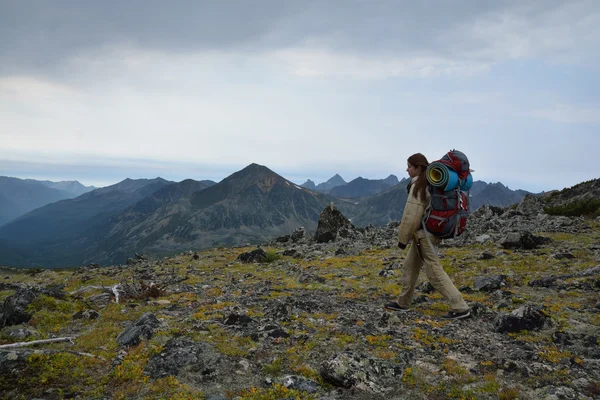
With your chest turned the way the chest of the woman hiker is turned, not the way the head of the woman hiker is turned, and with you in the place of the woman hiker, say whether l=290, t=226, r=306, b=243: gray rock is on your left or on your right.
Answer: on your right

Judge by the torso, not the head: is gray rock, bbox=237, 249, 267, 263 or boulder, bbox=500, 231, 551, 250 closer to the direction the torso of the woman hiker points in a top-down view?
the gray rock

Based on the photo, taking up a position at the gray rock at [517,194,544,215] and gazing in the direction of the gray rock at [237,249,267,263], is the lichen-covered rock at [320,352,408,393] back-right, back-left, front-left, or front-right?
front-left

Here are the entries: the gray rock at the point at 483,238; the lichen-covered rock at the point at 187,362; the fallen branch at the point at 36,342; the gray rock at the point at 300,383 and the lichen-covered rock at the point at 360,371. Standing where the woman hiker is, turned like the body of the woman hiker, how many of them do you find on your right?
1

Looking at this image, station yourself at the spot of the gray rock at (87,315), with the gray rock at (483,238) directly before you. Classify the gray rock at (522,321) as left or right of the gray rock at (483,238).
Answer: right

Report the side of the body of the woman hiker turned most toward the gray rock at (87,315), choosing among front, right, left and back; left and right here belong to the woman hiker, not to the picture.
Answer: front

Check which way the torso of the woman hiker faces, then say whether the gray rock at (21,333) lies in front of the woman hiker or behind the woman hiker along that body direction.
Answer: in front

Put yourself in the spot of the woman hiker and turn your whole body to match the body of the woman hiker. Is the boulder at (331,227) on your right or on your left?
on your right

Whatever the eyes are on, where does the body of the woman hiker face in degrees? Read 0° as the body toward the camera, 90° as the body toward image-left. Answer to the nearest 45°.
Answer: approximately 90°

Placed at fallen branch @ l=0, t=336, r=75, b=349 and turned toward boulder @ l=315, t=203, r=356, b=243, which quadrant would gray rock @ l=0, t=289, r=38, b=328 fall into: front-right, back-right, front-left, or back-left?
front-left

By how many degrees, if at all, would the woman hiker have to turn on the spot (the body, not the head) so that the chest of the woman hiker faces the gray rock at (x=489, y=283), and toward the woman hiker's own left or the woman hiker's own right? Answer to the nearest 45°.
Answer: approximately 135° to the woman hiker's own right
